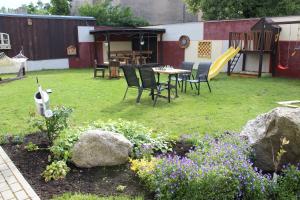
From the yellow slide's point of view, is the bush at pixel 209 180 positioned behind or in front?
in front

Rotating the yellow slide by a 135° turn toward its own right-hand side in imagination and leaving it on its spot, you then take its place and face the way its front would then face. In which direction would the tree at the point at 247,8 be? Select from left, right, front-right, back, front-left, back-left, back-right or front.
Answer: front

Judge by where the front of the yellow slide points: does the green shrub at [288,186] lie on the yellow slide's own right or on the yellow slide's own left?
on the yellow slide's own left

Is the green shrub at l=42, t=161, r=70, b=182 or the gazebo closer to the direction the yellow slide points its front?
the green shrub

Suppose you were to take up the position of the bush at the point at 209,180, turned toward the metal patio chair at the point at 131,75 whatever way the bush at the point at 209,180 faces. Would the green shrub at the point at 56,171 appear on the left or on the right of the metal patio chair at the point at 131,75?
left

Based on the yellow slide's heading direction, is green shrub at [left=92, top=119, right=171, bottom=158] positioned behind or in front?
in front

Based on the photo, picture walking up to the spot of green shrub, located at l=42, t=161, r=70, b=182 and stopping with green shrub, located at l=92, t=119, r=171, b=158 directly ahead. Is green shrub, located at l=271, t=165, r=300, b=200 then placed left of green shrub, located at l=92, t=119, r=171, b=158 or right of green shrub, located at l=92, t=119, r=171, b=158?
right

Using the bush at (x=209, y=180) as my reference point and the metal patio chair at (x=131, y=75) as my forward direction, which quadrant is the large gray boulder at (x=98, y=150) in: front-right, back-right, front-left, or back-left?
front-left

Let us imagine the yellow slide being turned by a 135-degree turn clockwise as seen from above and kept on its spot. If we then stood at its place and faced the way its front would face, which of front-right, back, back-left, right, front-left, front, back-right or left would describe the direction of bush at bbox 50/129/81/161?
back

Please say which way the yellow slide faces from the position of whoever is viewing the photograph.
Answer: facing the viewer and to the left of the viewer

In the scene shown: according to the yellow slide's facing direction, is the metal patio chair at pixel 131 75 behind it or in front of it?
in front

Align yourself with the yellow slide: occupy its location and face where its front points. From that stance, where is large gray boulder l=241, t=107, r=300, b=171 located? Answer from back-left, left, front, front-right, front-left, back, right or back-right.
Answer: front-left

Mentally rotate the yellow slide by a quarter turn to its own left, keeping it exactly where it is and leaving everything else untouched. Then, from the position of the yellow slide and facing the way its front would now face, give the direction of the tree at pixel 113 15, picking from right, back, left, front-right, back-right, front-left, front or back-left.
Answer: back

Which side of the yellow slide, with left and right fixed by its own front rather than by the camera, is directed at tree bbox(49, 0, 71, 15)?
right
